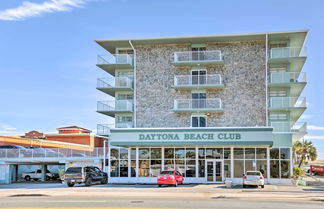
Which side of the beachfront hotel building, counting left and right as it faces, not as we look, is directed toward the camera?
front

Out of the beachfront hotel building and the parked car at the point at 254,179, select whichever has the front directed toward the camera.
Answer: the beachfront hotel building

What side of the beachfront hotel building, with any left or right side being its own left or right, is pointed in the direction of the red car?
front

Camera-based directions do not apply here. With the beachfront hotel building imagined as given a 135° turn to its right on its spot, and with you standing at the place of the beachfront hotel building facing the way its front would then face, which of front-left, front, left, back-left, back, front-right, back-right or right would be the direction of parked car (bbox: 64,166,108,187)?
left

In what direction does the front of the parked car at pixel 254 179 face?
away from the camera

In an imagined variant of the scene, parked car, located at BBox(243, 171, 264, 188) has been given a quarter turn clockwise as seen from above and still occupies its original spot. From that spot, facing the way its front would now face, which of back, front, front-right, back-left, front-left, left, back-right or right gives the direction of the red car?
back

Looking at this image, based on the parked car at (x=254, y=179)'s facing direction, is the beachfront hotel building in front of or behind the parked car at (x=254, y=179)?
in front

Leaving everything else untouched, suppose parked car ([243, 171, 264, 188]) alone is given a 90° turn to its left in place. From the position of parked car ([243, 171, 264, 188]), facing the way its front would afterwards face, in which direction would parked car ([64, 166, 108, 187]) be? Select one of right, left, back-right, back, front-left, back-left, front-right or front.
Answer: front

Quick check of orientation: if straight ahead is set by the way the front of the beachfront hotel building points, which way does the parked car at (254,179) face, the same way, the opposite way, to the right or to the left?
the opposite way
